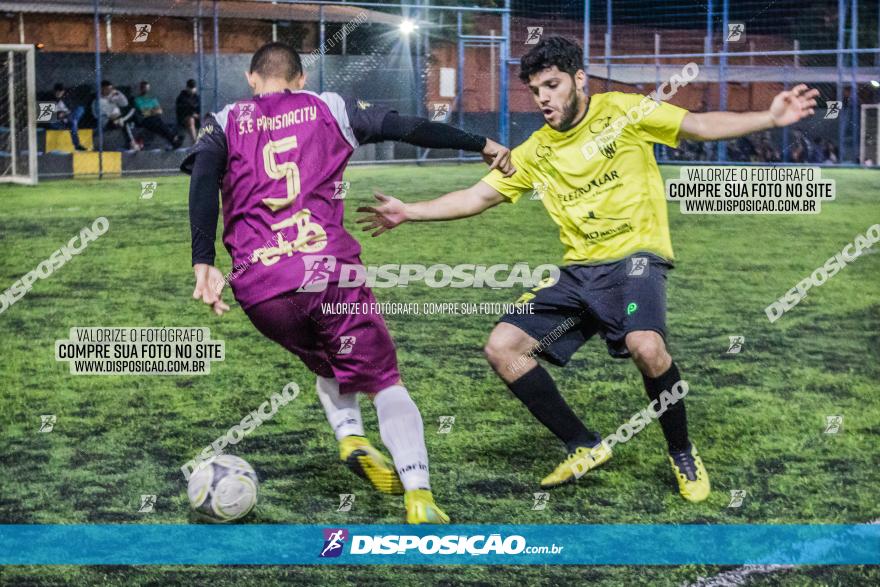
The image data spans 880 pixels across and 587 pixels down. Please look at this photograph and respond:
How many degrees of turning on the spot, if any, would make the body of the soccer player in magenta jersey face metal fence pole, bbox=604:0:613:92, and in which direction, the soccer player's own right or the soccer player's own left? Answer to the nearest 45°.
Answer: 0° — they already face it

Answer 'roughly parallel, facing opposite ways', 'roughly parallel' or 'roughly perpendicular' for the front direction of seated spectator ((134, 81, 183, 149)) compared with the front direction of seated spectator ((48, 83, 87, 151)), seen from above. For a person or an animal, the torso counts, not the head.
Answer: roughly parallel

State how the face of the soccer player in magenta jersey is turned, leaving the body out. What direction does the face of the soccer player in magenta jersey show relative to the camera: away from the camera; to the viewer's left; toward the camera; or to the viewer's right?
away from the camera

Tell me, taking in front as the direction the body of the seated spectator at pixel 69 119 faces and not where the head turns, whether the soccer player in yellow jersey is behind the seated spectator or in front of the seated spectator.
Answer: in front

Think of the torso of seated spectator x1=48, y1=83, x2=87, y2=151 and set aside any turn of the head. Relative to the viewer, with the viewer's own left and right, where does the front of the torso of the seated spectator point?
facing the viewer and to the right of the viewer

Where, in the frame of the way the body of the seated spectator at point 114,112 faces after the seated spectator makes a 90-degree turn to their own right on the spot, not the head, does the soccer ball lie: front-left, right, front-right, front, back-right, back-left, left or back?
front-left

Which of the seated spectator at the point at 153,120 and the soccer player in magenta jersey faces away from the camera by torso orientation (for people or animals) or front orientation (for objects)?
the soccer player in magenta jersey

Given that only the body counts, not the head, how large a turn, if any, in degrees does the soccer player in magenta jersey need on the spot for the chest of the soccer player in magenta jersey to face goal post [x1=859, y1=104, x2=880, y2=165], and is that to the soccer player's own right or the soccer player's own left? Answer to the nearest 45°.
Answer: approximately 45° to the soccer player's own right

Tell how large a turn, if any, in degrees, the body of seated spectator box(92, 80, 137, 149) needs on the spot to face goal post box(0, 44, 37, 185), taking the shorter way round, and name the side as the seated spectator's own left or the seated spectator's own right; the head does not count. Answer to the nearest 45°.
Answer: approximately 90° to the seated spectator's own right

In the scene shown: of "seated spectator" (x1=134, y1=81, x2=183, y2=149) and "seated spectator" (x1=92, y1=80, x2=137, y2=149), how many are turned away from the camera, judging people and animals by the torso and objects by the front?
0

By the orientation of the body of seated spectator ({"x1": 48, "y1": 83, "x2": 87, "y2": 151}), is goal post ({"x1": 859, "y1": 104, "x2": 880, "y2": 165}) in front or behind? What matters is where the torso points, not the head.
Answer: in front

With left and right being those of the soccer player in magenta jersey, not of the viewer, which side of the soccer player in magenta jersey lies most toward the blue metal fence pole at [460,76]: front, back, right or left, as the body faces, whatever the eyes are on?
front

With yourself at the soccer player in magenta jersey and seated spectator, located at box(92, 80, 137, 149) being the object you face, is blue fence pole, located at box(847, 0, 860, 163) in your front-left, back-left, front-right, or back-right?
front-right

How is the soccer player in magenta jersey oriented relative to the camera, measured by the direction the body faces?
away from the camera

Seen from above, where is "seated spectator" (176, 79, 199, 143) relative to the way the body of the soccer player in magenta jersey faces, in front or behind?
in front
